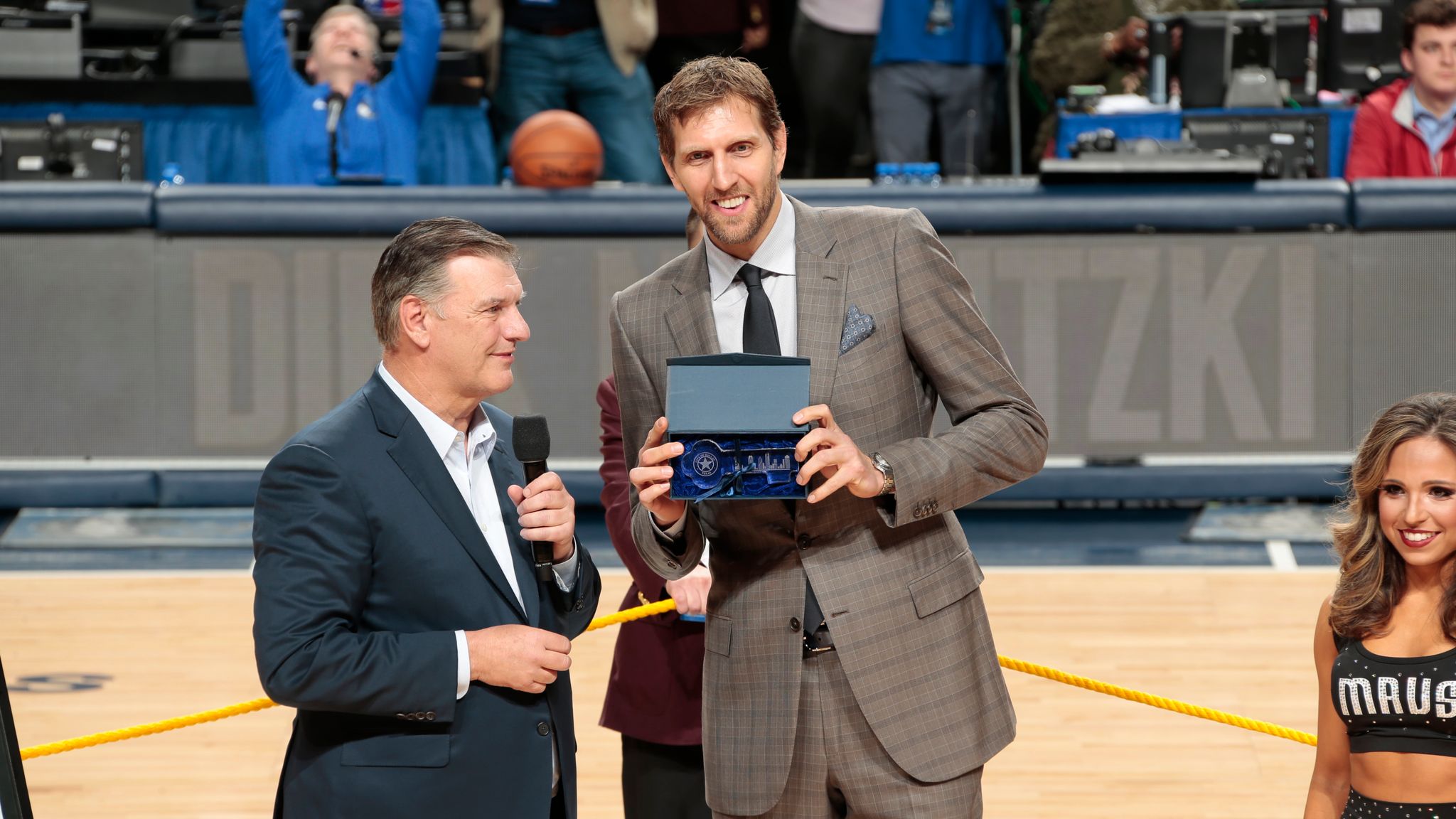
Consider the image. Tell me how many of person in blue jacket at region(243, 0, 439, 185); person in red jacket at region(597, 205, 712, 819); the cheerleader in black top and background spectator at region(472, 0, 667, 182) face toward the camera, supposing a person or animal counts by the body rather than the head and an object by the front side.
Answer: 4

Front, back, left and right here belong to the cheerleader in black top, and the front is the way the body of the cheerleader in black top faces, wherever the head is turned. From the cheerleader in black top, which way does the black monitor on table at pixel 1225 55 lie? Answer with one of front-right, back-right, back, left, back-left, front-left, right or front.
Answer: back

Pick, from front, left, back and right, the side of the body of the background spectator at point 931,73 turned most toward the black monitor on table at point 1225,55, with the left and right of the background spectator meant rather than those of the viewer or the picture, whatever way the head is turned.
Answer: left

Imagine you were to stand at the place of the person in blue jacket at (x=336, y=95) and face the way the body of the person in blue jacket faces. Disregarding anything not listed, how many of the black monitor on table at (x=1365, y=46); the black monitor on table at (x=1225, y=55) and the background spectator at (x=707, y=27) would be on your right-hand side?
0

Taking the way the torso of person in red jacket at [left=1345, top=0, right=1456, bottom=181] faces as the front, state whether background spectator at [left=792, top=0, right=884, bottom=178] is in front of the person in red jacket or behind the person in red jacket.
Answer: behind

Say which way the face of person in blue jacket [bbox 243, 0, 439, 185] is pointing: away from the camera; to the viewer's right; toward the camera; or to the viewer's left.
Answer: toward the camera

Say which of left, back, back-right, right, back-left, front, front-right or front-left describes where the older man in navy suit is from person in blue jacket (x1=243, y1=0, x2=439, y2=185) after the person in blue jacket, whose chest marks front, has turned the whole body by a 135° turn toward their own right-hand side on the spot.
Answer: back-left

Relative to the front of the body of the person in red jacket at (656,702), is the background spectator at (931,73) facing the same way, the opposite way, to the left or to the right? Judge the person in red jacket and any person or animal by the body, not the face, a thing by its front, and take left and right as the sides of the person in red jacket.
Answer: the same way

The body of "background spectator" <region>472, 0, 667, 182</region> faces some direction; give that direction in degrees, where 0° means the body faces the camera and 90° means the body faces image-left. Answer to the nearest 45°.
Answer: approximately 0°

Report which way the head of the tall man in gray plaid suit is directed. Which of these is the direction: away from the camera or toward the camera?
toward the camera

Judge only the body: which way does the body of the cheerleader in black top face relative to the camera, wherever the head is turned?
toward the camera

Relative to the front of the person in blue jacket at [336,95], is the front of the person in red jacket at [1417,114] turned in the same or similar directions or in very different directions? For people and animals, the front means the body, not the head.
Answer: same or similar directions

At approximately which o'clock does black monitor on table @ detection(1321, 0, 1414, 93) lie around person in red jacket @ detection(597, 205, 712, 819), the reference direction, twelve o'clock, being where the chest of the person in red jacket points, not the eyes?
The black monitor on table is roughly at 7 o'clock from the person in red jacket.

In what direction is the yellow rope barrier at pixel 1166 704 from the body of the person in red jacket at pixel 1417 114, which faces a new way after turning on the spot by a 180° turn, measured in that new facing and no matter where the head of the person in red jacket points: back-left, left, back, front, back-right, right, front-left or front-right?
back-left

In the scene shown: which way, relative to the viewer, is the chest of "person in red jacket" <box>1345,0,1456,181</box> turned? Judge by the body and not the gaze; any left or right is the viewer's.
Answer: facing the viewer and to the right of the viewer

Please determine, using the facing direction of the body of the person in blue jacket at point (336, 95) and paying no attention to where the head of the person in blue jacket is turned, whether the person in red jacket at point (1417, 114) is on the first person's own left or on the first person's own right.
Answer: on the first person's own left

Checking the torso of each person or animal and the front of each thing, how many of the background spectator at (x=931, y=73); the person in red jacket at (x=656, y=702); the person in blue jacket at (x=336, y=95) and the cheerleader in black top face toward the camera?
4

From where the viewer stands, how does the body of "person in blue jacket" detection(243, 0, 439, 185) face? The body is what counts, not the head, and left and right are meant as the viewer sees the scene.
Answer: facing the viewer

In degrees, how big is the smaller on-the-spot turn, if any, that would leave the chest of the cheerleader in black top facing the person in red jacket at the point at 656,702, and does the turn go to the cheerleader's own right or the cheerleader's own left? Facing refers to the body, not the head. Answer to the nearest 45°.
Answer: approximately 90° to the cheerleader's own right
